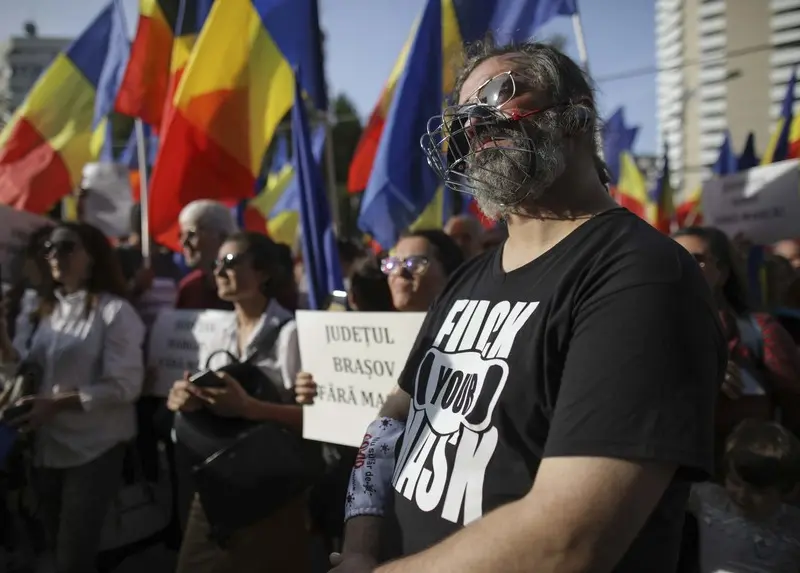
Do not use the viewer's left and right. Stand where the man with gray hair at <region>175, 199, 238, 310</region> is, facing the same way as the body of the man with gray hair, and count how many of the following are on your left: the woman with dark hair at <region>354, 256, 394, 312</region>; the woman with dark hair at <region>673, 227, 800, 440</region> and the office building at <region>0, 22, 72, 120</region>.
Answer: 2

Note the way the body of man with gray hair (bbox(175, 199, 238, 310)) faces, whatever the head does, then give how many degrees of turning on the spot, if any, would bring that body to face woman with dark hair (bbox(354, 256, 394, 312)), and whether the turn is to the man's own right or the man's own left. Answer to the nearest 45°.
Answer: approximately 180°

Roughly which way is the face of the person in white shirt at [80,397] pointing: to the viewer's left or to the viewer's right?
to the viewer's left

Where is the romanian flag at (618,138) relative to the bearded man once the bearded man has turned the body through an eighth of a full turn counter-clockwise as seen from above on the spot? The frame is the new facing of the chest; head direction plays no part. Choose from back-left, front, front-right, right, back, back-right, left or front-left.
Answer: back

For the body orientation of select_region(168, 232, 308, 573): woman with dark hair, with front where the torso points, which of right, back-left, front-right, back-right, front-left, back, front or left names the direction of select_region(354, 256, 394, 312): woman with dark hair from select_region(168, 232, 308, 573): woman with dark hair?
back

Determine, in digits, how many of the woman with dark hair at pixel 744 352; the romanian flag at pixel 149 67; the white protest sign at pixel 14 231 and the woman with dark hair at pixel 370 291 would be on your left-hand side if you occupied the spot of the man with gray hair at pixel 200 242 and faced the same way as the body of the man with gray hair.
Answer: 2

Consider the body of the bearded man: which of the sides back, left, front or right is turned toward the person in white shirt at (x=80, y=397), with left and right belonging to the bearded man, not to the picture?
right

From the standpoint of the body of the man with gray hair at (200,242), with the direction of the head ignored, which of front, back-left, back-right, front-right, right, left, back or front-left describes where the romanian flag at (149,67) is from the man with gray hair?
back-right

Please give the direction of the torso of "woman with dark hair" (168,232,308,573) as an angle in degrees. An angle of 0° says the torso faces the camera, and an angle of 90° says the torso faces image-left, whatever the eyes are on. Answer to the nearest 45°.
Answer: approximately 45°

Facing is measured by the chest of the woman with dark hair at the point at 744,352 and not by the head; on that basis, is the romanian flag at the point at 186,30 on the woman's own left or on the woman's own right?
on the woman's own right
